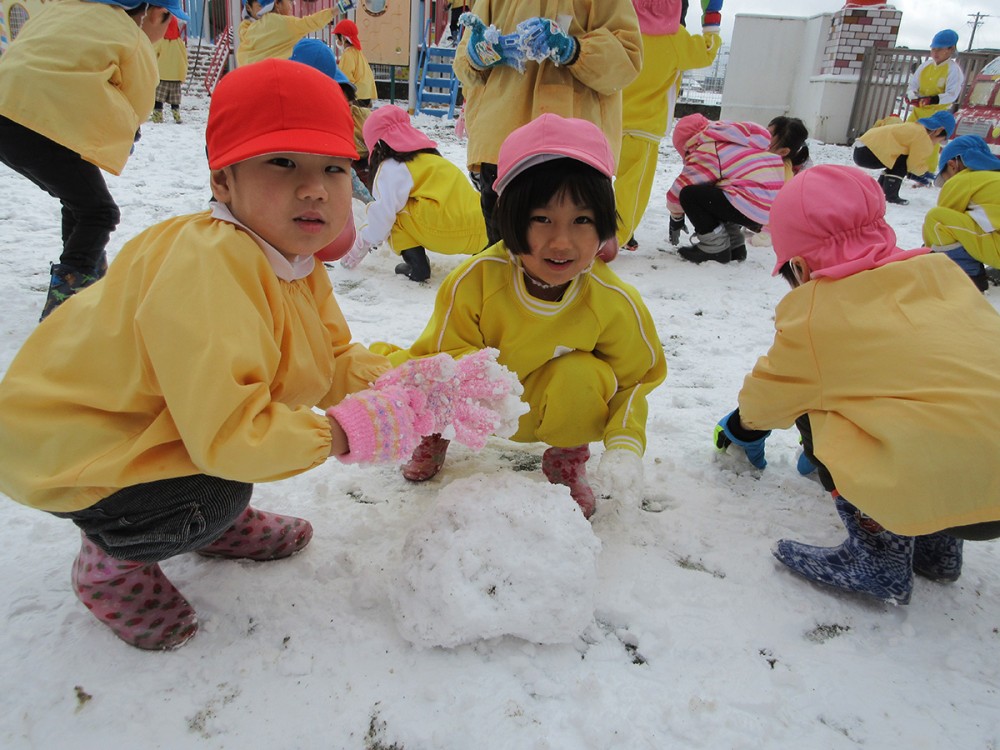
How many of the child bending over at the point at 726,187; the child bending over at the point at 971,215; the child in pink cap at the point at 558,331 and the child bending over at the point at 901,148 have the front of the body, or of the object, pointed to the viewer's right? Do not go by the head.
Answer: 1

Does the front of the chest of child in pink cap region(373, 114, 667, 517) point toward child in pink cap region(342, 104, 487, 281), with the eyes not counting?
no

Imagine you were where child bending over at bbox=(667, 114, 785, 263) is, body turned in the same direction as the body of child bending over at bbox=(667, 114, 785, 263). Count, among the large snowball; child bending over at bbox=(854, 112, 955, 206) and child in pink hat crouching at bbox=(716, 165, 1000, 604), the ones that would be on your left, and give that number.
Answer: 2

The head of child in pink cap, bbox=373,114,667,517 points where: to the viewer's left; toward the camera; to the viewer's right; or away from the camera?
toward the camera

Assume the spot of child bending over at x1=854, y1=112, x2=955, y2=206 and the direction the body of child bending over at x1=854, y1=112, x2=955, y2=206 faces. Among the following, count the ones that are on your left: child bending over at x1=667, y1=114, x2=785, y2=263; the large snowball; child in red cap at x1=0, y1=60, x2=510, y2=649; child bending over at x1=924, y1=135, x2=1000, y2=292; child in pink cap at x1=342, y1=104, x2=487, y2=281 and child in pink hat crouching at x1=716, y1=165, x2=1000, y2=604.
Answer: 0

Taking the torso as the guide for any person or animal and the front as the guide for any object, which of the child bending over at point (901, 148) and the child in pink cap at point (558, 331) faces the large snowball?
the child in pink cap

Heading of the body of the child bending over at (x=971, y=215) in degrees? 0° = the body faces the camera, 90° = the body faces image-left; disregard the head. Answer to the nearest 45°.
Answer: approximately 90°

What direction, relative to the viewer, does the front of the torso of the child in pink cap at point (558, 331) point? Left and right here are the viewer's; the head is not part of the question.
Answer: facing the viewer

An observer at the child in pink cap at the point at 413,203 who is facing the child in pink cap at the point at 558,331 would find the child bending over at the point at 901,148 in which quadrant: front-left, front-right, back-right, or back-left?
back-left

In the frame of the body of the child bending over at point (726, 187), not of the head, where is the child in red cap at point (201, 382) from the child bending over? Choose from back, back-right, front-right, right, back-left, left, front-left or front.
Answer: left

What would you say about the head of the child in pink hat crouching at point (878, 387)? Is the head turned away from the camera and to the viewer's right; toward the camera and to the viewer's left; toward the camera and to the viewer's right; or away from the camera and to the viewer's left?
away from the camera and to the viewer's left

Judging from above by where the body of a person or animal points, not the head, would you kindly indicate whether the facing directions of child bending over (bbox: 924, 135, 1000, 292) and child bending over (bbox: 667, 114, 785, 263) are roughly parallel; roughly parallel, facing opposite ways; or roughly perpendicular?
roughly parallel

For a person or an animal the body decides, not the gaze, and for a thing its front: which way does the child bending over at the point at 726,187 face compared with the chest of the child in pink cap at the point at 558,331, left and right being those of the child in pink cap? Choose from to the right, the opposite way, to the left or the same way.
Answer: to the right

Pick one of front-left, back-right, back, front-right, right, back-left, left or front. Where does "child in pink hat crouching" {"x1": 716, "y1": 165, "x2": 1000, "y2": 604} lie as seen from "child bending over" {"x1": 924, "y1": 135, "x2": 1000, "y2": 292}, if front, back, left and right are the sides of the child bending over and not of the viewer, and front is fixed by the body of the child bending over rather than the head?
left

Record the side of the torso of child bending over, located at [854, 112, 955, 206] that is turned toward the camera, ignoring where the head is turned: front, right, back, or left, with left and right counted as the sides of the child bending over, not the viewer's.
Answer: right

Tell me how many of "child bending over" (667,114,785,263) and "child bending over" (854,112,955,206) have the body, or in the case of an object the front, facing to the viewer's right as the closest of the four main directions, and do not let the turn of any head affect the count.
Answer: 1

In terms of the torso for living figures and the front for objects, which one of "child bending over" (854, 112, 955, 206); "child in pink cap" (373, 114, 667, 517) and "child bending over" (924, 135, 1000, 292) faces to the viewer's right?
"child bending over" (854, 112, 955, 206)

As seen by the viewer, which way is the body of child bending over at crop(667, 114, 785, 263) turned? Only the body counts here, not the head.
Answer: to the viewer's left
